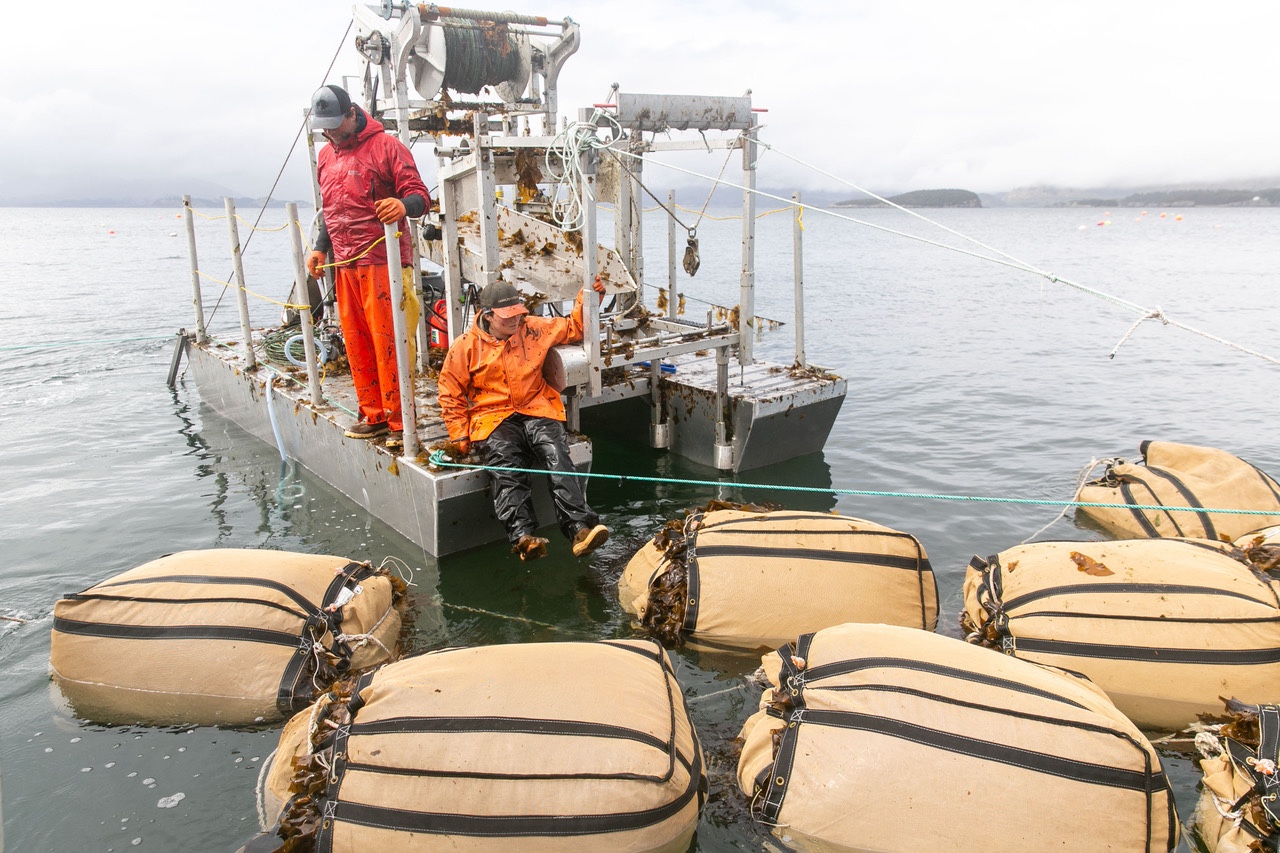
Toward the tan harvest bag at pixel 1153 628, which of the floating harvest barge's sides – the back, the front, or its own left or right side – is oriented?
front

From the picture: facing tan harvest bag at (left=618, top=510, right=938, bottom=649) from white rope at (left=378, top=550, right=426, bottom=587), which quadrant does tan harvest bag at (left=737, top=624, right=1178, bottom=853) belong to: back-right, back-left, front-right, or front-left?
front-right

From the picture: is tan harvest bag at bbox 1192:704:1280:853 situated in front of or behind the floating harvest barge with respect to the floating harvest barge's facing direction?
in front

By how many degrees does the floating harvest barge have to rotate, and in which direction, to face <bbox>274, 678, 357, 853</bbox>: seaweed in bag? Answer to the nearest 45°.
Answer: approximately 45° to its right

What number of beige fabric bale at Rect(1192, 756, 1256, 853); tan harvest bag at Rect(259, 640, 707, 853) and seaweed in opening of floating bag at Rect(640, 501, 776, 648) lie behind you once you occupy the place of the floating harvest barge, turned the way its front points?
0

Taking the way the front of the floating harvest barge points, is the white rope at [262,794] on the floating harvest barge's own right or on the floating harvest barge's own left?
on the floating harvest barge's own right

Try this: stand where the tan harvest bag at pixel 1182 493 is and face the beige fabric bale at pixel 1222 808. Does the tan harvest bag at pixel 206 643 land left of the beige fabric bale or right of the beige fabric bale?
right

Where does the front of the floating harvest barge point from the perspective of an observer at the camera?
facing the viewer and to the right of the viewer

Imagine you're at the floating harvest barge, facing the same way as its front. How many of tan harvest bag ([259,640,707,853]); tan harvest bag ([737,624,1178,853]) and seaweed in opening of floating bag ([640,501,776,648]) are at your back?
0

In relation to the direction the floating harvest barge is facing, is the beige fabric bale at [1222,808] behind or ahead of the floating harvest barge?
ahead
